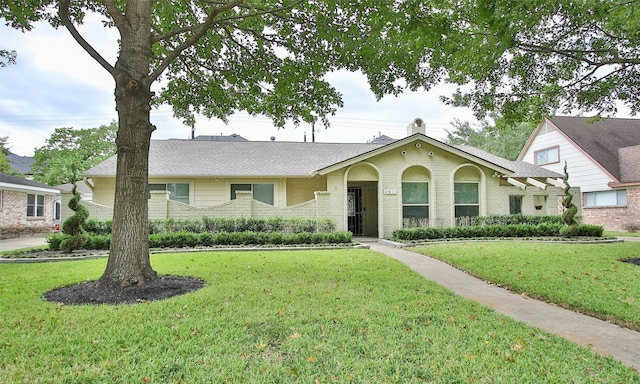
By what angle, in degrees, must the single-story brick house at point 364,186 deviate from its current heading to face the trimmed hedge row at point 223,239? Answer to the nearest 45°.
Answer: approximately 45° to its right

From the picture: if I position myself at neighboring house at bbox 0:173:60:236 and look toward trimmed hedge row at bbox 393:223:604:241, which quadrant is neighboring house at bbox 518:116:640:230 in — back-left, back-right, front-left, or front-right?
front-left

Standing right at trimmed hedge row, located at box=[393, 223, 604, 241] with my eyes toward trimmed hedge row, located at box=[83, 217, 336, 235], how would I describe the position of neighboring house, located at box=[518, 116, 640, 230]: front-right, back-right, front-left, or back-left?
back-right

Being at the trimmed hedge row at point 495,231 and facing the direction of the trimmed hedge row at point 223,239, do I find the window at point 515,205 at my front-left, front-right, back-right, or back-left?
back-right

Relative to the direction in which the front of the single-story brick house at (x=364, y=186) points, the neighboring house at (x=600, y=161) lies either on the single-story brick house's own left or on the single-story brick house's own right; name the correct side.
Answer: on the single-story brick house's own left

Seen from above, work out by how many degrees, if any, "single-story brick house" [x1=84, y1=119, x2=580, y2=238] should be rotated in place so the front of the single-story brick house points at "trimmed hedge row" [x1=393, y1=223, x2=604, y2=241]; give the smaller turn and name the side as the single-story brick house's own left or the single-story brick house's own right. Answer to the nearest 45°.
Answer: approximately 90° to the single-story brick house's own left

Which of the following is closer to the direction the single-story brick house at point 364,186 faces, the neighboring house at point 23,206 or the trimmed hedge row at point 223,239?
the trimmed hedge row

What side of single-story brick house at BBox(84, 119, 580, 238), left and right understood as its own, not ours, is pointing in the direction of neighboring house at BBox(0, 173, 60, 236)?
right

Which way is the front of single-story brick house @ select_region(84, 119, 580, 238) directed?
toward the camera
